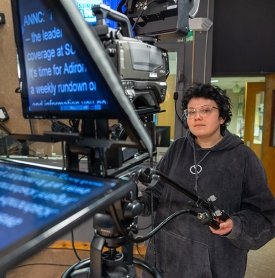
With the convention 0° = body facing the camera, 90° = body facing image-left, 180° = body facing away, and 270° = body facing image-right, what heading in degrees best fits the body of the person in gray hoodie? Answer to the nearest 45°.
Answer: approximately 45°

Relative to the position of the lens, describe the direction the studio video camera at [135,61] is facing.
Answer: facing the viewer and to the left of the viewer

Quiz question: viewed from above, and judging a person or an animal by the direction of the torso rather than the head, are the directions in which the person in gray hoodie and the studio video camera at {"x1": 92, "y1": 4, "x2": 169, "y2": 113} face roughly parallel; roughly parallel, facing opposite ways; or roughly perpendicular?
roughly parallel

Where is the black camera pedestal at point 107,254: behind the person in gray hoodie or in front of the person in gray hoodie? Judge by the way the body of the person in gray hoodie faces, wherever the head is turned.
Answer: in front

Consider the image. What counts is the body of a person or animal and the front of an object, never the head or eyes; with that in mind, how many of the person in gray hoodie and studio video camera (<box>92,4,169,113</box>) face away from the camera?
0
